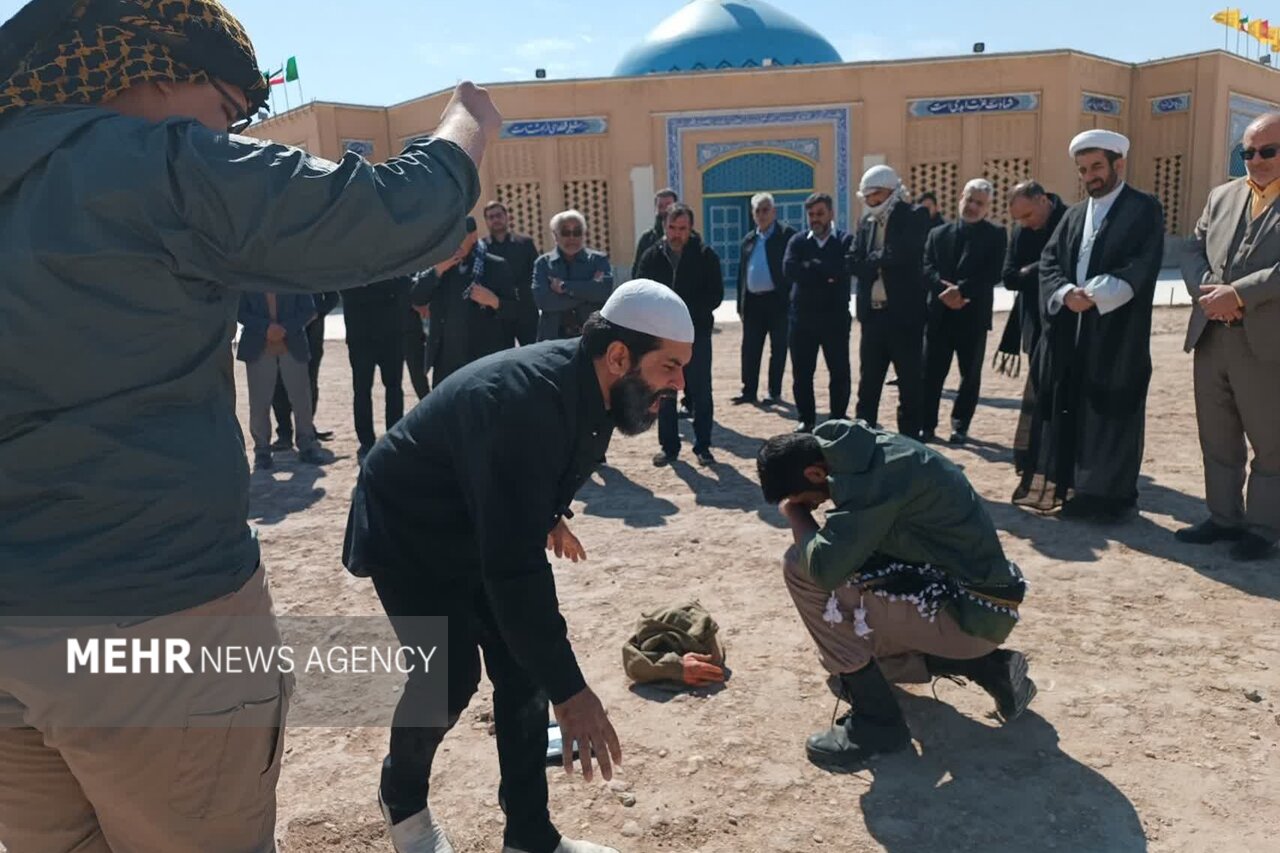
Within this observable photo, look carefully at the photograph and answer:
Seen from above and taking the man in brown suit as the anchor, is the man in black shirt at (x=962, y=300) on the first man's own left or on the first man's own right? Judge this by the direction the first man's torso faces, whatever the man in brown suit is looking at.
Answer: on the first man's own right

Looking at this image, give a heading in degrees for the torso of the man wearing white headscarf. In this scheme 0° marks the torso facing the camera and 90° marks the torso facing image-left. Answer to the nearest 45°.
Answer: approximately 45°

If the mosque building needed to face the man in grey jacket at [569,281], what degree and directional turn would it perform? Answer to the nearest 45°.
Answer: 0° — it already faces them

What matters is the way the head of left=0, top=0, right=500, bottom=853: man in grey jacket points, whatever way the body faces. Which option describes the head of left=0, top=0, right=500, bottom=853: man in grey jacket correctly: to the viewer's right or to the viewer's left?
to the viewer's right

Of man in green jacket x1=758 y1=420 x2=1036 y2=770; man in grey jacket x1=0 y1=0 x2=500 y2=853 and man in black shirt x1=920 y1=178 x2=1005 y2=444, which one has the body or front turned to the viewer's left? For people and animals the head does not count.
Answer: the man in green jacket

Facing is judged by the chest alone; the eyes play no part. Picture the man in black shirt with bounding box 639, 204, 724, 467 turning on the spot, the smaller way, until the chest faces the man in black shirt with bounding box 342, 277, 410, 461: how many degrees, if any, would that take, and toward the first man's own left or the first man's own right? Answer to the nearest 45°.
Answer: approximately 90° to the first man's own right

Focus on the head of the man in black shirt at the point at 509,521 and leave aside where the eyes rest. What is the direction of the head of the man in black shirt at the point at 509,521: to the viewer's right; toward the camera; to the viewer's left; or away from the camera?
to the viewer's right

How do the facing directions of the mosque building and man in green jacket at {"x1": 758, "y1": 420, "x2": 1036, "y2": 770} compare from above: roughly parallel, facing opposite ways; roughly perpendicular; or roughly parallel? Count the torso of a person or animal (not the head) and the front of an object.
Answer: roughly perpendicular

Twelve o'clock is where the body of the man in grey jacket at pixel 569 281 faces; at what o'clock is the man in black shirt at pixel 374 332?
The man in black shirt is roughly at 3 o'clock from the man in grey jacket.

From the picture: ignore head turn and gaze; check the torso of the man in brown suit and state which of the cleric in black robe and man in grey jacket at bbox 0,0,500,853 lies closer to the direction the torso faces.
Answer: the man in grey jacket

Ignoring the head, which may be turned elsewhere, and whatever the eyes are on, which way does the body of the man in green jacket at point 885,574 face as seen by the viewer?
to the viewer's left

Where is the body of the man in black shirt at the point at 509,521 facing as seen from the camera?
to the viewer's right

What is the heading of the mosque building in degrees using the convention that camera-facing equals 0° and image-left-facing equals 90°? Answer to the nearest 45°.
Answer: approximately 0°

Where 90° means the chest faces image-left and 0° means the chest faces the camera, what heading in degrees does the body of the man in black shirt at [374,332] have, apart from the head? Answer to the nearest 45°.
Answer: approximately 0°
